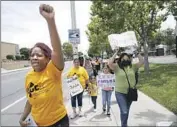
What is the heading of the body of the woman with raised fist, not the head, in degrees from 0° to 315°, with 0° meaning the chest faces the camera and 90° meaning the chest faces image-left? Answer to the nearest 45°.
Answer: approximately 45°

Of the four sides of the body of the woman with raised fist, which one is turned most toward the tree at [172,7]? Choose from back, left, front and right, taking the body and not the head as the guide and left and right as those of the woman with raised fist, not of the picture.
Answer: back

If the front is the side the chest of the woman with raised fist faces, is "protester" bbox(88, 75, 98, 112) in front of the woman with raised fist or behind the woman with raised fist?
behind
